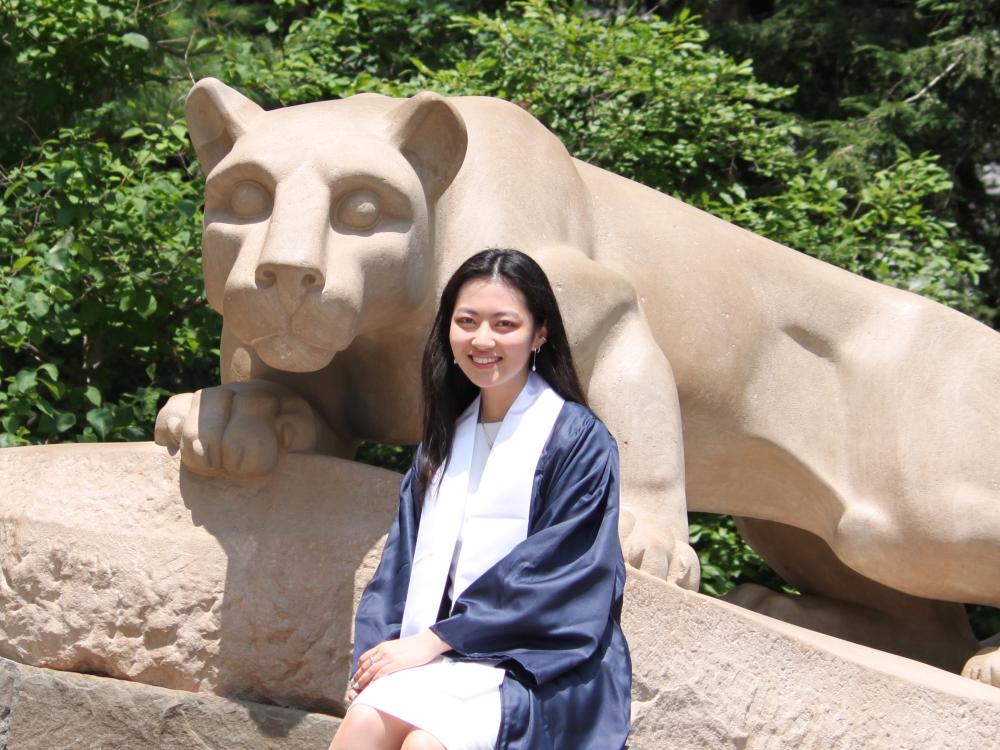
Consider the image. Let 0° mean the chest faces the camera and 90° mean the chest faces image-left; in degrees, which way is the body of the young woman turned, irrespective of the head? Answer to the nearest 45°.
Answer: approximately 45°

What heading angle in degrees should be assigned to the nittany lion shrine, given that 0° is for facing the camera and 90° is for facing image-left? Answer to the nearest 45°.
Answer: approximately 45°
